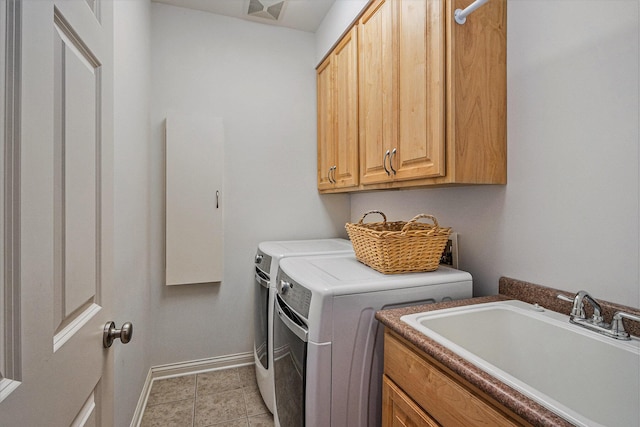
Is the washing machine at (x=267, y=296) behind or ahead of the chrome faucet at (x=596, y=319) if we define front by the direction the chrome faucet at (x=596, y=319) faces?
ahead

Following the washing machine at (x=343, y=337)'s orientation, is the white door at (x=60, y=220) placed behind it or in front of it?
in front

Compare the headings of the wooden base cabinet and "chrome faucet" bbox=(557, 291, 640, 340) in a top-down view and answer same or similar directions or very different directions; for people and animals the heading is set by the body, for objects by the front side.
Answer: same or similar directions

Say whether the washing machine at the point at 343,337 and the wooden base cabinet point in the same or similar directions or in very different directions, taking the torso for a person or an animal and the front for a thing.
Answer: same or similar directions

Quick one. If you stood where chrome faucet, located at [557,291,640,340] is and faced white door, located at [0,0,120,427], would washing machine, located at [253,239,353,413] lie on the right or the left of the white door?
right

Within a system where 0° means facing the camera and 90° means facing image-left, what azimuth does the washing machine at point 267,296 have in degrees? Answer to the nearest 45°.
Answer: approximately 90°

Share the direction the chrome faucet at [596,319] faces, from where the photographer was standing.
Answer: facing the viewer and to the left of the viewer

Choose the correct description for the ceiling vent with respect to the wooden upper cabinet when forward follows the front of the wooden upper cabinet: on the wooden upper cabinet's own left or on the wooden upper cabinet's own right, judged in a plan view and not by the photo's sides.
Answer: on the wooden upper cabinet's own right

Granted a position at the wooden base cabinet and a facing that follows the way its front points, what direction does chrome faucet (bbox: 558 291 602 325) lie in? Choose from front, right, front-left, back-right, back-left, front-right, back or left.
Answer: back

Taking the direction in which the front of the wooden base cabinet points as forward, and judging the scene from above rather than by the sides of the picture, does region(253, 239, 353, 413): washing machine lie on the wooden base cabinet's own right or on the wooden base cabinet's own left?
on the wooden base cabinet's own right

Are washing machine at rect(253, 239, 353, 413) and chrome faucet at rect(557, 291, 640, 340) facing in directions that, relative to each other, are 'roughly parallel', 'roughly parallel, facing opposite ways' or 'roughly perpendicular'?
roughly parallel
